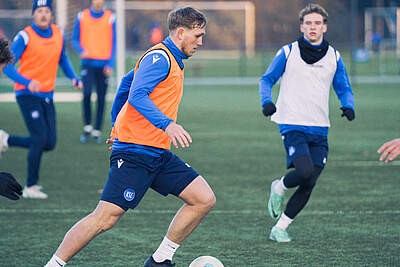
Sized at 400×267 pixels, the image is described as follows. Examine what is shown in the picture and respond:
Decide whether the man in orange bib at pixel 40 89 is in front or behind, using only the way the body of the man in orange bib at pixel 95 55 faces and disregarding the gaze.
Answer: in front

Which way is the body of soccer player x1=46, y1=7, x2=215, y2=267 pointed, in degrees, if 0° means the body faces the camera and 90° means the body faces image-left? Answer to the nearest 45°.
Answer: approximately 270°

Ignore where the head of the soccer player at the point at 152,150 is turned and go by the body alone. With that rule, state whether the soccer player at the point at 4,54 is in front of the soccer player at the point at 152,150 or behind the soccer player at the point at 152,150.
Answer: behind

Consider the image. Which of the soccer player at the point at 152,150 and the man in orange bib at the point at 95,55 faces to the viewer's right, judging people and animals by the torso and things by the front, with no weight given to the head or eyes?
the soccer player

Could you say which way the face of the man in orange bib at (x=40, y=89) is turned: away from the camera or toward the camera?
toward the camera

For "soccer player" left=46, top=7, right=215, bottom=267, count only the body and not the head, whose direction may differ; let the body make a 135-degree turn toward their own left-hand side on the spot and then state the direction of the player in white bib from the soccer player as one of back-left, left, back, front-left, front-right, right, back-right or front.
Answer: right

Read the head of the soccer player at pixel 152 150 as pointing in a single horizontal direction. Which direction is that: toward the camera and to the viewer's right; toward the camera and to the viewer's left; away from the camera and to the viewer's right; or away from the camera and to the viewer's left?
toward the camera and to the viewer's right

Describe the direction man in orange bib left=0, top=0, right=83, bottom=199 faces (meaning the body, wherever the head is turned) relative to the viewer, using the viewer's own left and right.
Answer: facing the viewer and to the right of the viewer

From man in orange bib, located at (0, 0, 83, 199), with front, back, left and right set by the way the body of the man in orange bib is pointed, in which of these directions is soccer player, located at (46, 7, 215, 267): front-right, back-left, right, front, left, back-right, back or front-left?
front-right

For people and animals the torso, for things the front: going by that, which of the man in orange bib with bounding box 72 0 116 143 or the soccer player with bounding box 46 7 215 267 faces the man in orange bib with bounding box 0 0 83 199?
the man in orange bib with bounding box 72 0 116 143

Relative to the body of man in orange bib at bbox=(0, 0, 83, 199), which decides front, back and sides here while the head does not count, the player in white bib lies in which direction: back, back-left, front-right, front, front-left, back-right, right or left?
front

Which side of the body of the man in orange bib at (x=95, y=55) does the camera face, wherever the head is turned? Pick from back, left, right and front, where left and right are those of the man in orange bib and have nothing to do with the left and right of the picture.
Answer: front

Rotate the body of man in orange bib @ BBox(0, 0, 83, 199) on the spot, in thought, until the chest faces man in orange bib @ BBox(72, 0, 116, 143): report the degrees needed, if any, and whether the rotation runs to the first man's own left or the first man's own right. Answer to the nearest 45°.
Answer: approximately 135° to the first man's own left
